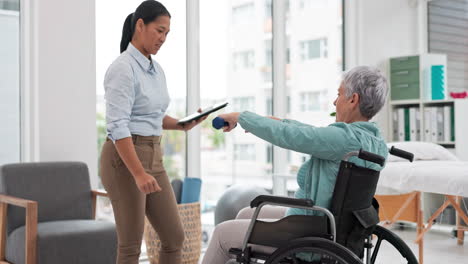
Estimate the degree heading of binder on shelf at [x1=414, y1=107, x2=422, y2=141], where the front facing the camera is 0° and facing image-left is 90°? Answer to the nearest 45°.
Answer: approximately 0°

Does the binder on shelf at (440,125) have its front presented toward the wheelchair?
yes
